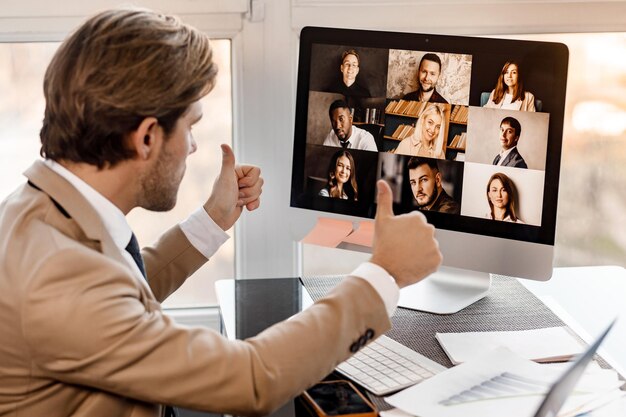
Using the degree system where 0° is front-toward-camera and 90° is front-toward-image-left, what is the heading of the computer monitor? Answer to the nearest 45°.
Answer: approximately 45°

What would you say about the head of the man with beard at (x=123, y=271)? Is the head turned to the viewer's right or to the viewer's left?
to the viewer's right

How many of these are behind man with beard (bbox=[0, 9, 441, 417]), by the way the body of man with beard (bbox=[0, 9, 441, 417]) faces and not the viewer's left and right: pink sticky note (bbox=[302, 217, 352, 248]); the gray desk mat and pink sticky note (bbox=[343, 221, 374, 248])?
0

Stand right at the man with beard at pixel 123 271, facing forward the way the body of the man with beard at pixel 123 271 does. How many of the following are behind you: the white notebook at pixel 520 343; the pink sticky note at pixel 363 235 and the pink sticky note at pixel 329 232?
0

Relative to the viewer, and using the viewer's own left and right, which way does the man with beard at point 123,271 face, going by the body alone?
facing away from the viewer and to the right of the viewer

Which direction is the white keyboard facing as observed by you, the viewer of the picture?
facing the viewer and to the left of the viewer

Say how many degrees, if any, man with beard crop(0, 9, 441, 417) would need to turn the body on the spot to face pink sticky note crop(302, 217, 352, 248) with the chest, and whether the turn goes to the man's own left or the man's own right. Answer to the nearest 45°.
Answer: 0° — they already face it

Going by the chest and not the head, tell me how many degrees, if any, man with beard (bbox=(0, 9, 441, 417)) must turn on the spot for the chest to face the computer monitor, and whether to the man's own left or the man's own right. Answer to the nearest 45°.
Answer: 0° — they already face it

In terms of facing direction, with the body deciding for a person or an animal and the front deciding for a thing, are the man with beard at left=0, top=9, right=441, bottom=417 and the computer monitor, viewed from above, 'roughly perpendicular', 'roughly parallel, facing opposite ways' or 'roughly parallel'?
roughly parallel, facing opposite ways

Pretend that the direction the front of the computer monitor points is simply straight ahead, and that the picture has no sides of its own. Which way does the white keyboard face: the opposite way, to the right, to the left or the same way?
the same way

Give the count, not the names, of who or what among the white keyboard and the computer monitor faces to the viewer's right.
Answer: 0
